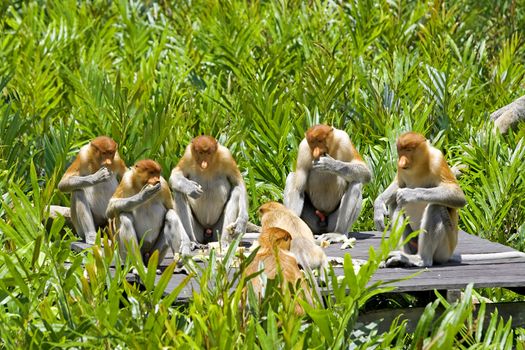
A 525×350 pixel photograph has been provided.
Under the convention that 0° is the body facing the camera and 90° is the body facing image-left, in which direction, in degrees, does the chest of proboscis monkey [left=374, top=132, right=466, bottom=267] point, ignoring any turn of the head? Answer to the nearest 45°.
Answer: approximately 45°

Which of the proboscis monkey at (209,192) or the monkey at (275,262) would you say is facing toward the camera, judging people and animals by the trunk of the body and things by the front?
the proboscis monkey

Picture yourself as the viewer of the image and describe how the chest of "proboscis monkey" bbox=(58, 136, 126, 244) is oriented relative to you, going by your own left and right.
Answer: facing the viewer and to the right of the viewer

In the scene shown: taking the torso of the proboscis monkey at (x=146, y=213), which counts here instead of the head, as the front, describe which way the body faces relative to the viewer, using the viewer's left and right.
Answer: facing the viewer

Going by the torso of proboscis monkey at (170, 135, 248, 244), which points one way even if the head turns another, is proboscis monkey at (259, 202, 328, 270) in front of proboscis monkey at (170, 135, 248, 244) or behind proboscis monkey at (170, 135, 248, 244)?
in front

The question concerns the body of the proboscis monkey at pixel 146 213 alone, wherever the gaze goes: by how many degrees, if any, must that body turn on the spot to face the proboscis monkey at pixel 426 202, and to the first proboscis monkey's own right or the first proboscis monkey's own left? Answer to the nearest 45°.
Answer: approximately 90° to the first proboscis monkey's own left

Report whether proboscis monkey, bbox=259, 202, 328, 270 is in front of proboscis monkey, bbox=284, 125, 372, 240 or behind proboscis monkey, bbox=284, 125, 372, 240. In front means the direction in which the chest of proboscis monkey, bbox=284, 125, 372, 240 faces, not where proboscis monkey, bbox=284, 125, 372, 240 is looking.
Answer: in front

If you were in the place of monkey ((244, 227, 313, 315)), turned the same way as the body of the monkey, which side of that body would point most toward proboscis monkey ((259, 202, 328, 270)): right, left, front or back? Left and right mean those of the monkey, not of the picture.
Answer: front

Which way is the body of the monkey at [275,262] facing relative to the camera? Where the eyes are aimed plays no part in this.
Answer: away from the camera

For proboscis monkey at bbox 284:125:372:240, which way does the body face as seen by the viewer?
toward the camera
